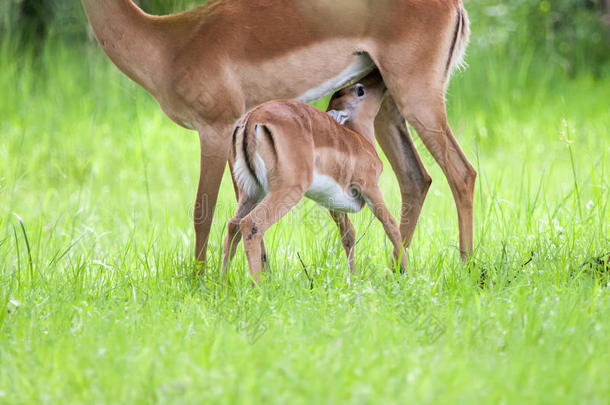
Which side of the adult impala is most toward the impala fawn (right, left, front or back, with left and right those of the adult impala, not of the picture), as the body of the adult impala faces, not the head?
left

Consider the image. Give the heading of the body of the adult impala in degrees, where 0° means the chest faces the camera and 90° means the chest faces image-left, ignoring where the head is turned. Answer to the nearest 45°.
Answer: approximately 90°

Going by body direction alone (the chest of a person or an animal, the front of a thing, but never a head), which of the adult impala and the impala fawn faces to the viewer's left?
the adult impala

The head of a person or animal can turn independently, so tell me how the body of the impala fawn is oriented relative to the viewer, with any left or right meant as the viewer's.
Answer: facing away from the viewer and to the right of the viewer

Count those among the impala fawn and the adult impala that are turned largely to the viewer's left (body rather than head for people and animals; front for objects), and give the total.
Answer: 1
